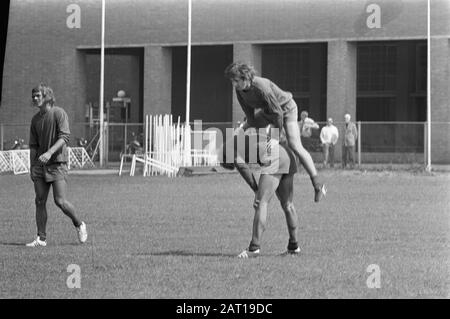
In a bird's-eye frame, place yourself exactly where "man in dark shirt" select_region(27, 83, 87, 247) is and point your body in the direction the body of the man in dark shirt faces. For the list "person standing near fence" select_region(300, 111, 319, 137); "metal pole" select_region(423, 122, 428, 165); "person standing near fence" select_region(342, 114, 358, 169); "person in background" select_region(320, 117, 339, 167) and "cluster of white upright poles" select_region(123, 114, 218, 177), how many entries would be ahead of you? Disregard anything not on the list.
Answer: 0

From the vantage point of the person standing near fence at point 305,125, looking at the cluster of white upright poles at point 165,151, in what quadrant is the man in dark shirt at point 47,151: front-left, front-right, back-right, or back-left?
front-left

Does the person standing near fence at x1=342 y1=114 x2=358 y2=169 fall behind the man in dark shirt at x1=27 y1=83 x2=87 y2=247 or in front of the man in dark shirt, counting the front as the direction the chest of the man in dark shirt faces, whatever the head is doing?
behind

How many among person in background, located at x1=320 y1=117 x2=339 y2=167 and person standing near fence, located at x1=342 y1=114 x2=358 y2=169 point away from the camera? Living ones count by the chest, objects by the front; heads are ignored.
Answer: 0

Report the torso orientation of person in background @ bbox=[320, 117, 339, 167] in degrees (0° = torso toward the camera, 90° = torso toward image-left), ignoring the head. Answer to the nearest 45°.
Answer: approximately 0°

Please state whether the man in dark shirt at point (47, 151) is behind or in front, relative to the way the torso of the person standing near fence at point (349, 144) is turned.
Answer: in front

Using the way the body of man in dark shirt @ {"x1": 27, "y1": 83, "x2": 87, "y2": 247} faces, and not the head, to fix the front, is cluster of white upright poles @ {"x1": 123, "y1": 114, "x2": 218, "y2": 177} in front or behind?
behind

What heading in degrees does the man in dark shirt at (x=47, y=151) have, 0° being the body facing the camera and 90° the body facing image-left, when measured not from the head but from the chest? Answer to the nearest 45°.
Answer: approximately 45°

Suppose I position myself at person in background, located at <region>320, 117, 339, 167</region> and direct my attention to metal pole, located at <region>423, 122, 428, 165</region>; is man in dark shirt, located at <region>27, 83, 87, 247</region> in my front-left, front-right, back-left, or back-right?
back-right

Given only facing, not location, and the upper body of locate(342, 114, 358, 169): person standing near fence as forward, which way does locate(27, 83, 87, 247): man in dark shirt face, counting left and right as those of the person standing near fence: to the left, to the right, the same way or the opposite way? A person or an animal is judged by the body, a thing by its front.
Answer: the same way
